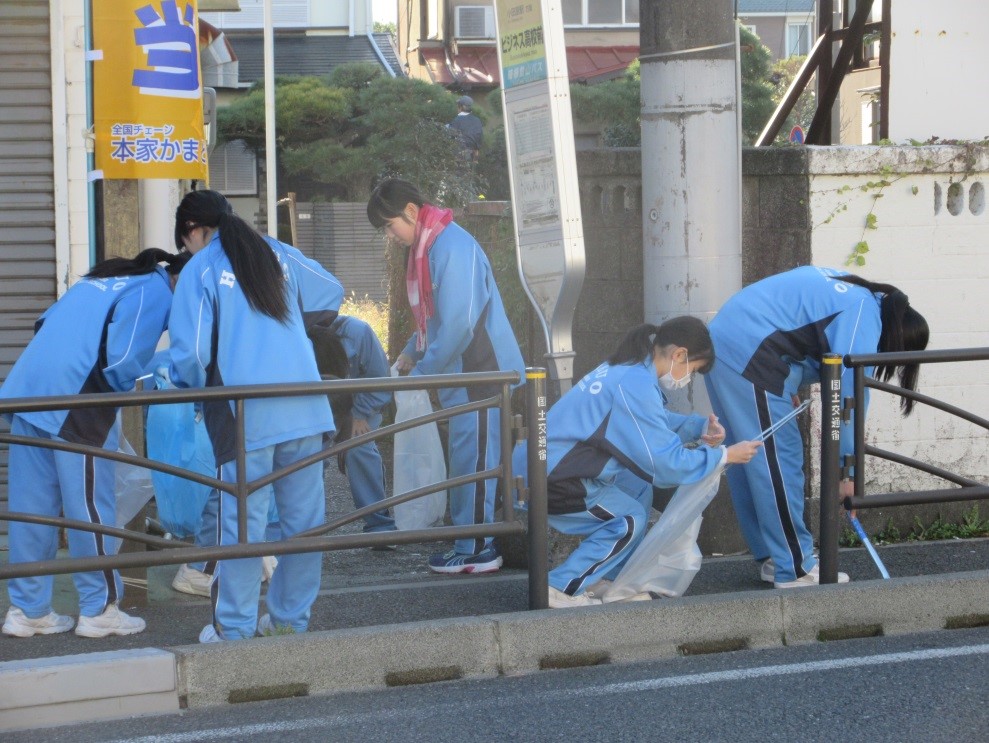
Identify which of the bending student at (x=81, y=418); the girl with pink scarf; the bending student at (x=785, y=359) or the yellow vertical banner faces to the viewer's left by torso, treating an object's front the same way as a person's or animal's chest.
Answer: the girl with pink scarf

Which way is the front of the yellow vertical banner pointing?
toward the camera

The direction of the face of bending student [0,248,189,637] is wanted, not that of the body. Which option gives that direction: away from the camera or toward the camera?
away from the camera

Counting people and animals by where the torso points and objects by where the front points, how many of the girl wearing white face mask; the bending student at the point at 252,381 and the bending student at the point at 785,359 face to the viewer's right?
2

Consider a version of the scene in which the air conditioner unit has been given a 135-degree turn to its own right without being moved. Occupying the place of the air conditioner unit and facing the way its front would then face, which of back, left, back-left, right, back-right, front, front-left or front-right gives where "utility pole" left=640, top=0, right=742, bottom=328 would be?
back-left

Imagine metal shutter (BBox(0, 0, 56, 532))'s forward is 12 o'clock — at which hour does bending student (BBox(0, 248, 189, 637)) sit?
The bending student is roughly at 12 o'clock from the metal shutter.

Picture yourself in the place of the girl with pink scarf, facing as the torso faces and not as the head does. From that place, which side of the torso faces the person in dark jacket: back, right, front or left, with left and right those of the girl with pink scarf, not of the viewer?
right

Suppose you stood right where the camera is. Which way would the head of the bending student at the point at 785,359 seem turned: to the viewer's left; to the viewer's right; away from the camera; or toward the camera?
to the viewer's right

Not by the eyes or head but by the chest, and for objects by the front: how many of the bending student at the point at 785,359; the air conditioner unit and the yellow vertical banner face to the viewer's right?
1

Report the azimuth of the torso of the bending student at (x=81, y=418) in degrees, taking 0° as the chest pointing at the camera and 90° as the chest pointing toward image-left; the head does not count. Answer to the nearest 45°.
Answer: approximately 225°

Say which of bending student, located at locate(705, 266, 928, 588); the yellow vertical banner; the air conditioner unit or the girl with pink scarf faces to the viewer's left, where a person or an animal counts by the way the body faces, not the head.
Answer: the girl with pink scarf

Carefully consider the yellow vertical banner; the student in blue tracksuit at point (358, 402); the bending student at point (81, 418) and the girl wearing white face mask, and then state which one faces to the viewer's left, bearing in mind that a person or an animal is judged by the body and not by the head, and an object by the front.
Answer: the student in blue tracksuit

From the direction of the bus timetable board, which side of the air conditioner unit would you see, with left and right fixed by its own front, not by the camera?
front

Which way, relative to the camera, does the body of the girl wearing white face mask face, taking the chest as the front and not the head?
to the viewer's right

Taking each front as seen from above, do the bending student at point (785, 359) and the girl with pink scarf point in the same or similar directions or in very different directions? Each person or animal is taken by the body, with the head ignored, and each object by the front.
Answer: very different directions

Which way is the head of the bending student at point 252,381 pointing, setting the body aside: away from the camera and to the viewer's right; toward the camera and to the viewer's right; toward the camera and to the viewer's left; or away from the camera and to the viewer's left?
away from the camera and to the viewer's left

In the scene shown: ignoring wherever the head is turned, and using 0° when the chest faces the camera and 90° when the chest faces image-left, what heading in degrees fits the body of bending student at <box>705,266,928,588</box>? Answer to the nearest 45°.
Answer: approximately 270°
